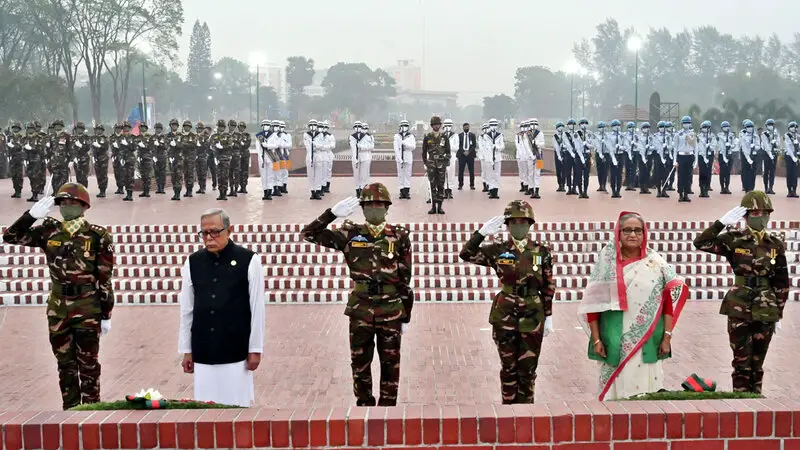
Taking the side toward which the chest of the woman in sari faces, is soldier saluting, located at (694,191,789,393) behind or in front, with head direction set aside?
behind

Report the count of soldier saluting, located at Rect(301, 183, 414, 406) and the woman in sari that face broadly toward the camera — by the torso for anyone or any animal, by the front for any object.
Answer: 2

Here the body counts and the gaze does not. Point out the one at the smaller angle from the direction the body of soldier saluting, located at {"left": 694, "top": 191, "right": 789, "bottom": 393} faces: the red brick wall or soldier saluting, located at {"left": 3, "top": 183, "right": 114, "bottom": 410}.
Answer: the red brick wall

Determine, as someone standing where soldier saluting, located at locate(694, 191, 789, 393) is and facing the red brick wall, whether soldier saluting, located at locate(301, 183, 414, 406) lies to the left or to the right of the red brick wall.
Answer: right

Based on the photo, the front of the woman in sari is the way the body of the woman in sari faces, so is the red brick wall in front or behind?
in front

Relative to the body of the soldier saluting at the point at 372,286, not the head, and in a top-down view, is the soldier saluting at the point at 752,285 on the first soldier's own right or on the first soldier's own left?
on the first soldier's own left

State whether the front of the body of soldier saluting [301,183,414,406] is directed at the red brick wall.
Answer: yes

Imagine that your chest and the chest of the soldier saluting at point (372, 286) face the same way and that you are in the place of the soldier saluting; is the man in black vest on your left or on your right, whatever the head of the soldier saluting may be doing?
on your right

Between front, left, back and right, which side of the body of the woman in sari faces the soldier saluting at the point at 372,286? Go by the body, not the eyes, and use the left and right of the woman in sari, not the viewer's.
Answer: right

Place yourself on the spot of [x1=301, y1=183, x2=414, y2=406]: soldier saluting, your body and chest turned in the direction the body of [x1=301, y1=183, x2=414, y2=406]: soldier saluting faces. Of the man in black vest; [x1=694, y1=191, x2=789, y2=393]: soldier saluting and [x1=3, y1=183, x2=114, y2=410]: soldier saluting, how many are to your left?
1

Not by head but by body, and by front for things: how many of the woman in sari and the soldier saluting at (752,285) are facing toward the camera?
2
